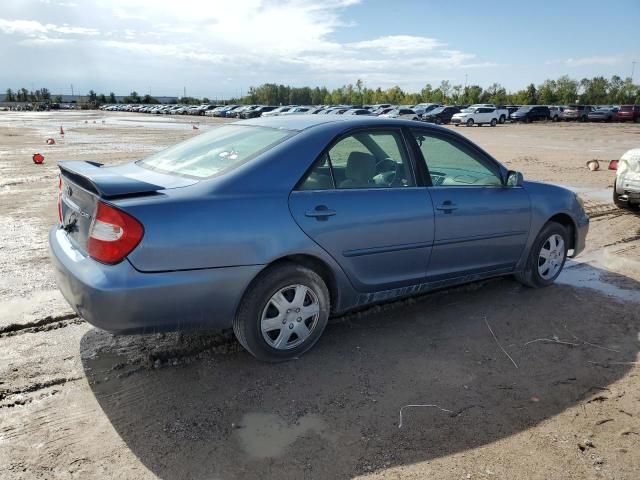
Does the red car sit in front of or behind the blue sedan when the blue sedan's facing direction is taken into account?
in front

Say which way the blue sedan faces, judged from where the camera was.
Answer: facing away from the viewer and to the right of the viewer
